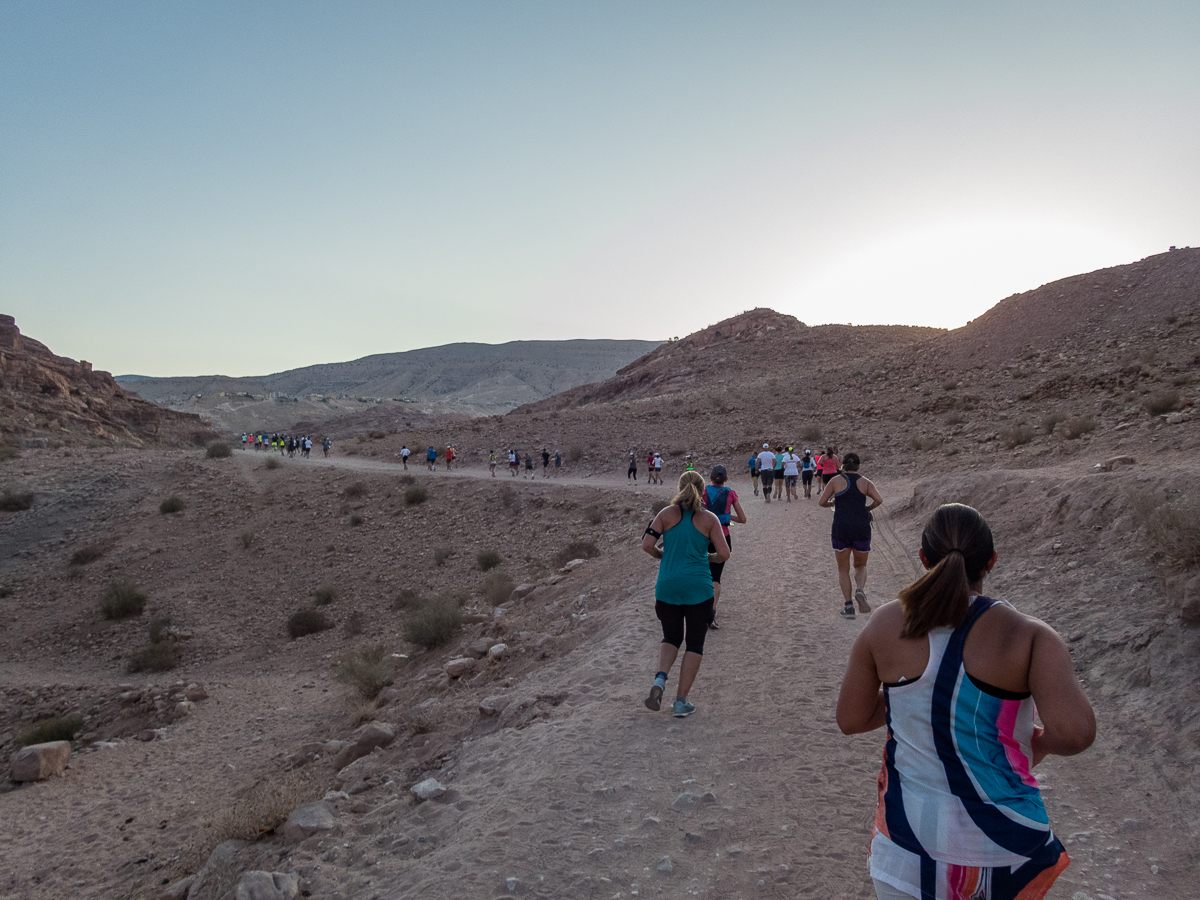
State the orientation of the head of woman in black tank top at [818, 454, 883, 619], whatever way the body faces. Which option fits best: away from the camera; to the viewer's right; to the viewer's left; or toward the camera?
away from the camera

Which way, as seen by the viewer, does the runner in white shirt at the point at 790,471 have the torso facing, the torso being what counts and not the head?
away from the camera

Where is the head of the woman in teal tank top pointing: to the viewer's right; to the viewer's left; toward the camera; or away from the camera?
away from the camera

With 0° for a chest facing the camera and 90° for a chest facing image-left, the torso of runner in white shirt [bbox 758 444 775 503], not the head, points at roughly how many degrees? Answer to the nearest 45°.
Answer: approximately 180°

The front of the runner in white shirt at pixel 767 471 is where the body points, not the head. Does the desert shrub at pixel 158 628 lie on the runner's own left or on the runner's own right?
on the runner's own left

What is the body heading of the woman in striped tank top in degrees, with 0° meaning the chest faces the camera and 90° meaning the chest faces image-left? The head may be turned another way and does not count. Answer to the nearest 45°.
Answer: approximately 180°

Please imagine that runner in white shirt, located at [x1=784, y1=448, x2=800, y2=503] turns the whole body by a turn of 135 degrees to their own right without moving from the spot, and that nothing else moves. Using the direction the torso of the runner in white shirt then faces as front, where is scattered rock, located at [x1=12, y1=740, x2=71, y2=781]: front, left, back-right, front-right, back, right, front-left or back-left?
right

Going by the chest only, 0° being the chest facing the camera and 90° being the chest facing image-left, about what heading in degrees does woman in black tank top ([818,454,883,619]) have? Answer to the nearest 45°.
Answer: approximately 180°

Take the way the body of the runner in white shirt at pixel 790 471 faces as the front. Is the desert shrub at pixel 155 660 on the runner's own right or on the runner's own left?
on the runner's own left

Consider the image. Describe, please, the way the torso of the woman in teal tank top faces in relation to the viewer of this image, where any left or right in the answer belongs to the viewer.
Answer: facing away from the viewer

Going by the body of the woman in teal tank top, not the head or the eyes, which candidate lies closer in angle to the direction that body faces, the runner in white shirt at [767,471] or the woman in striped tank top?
the runner in white shirt

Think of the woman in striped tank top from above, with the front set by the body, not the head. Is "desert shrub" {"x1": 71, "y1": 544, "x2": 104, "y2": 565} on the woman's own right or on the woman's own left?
on the woman's own left
